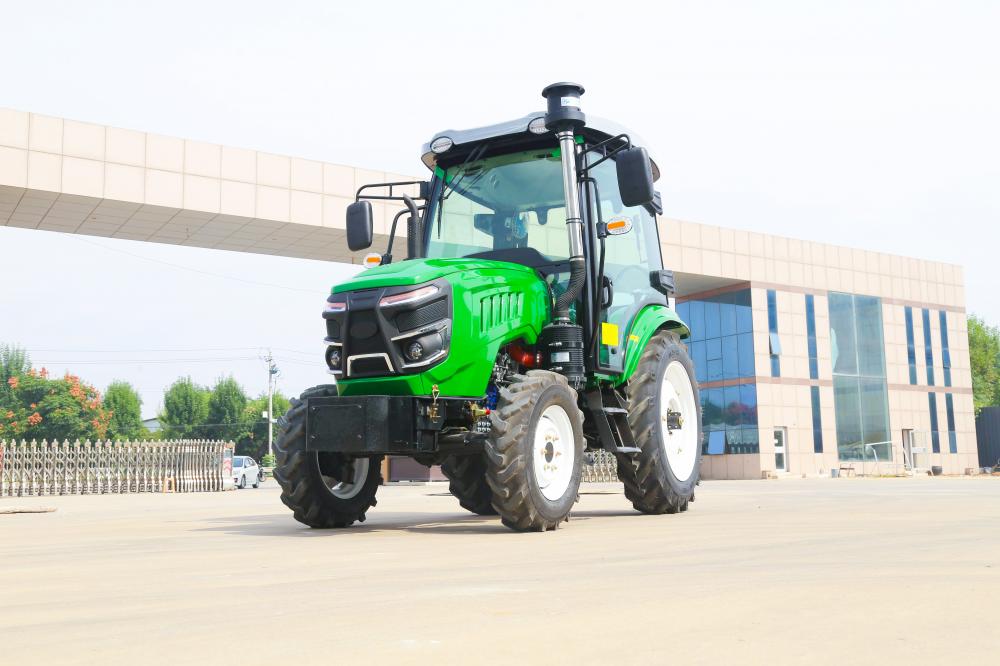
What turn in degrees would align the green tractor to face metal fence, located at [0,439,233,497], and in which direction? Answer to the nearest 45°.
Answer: approximately 90° to its right

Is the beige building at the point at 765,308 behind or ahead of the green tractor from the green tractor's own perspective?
behind

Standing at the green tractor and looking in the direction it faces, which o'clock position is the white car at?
The white car is roughly at 4 o'clock from the green tractor.

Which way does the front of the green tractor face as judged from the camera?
facing the viewer and to the left of the viewer

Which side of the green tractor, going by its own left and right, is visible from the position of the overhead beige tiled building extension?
right
